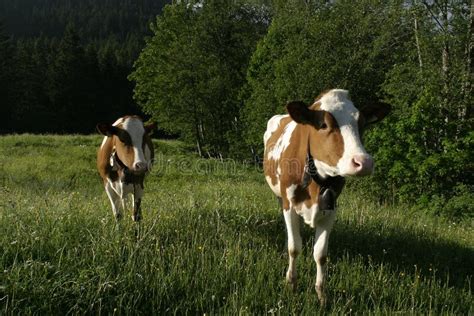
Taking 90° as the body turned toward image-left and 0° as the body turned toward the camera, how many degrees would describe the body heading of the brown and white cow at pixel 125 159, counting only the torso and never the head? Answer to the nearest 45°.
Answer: approximately 0°

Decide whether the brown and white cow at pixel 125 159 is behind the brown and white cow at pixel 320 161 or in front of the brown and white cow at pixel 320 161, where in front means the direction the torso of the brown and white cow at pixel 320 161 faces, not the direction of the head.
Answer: behind

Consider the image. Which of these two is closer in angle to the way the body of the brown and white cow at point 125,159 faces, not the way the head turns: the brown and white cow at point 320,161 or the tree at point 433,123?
the brown and white cow

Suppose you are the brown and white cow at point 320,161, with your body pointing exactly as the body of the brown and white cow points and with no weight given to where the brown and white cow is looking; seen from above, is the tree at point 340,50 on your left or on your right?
on your left

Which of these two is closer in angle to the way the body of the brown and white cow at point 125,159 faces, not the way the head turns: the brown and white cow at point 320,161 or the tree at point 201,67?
the brown and white cow

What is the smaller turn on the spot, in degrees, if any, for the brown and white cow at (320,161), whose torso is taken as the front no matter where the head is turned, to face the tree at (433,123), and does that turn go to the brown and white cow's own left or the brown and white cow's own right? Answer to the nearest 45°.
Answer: approximately 135° to the brown and white cow's own left

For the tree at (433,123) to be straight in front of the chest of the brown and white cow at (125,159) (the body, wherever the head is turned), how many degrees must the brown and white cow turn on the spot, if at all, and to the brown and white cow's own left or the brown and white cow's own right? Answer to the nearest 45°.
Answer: approximately 135° to the brown and white cow's own left
